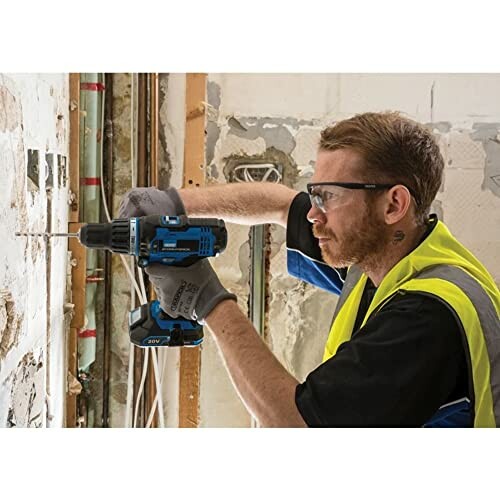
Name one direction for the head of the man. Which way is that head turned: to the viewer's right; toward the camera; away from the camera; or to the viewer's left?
to the viewer's left

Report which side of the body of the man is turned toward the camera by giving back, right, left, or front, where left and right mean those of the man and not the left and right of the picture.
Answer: left

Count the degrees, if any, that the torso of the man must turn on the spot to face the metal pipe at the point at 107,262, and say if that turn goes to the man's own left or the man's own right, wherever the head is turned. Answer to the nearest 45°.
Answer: approximately 45° to the man's own right

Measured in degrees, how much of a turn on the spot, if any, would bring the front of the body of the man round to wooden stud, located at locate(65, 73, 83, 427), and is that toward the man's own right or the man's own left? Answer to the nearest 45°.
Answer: approximately 45° to the man's own right

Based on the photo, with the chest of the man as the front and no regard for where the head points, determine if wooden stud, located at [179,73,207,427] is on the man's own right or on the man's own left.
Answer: on the man's own right
